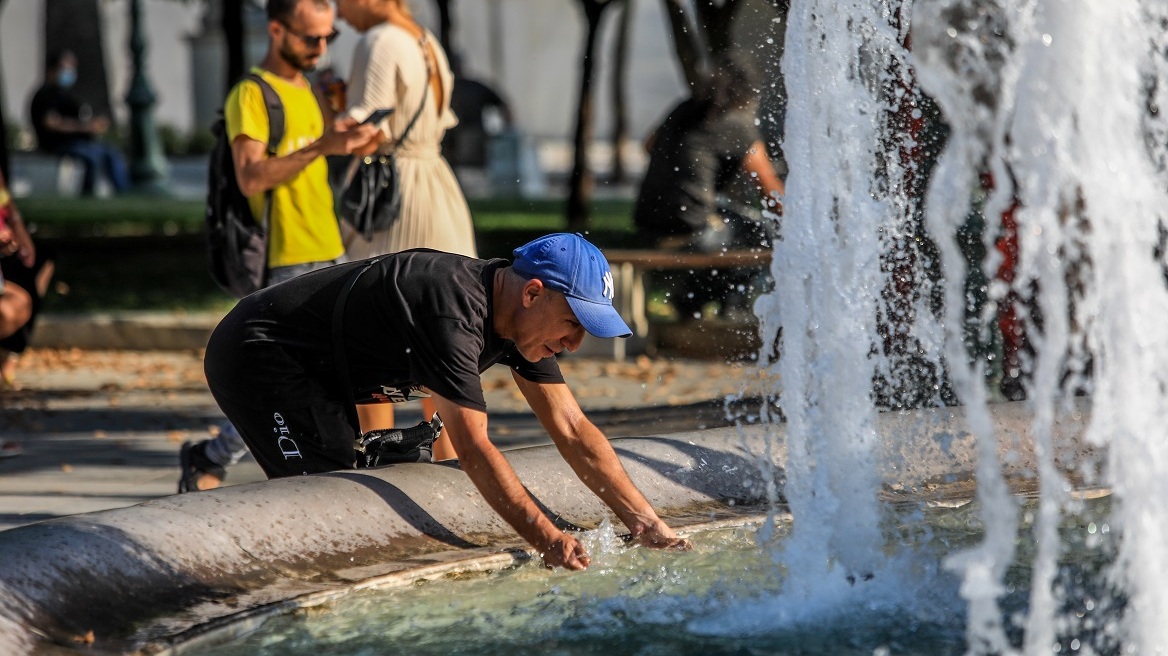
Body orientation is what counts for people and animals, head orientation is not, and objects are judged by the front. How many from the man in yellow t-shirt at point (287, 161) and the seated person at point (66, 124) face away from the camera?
0

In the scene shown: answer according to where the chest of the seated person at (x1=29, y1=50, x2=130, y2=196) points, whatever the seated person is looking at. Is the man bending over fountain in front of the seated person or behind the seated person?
in front

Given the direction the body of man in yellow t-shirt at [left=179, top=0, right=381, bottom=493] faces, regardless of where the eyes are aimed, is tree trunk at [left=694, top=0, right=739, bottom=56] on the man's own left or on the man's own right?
on the man's own left

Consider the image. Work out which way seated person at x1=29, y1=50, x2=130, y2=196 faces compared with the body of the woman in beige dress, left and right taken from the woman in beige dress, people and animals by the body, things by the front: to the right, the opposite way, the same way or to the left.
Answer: the opposite way

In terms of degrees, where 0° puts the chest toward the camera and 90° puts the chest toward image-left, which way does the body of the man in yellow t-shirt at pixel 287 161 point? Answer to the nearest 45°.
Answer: approximately 315°

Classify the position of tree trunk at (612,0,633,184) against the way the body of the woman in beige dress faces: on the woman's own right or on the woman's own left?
on the woman's own right

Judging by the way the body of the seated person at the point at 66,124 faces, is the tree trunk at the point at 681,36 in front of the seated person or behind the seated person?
in front

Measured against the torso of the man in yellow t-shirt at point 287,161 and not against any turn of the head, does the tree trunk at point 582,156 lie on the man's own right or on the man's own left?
on the man's own left

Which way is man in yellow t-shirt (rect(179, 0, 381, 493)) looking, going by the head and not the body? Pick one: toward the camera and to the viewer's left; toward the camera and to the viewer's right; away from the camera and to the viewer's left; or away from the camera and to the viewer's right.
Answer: toward the camera and to the viewer's right

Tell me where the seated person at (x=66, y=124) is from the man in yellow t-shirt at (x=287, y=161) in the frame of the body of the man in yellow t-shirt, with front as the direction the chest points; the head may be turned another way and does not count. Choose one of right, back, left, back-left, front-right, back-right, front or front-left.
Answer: back-left
